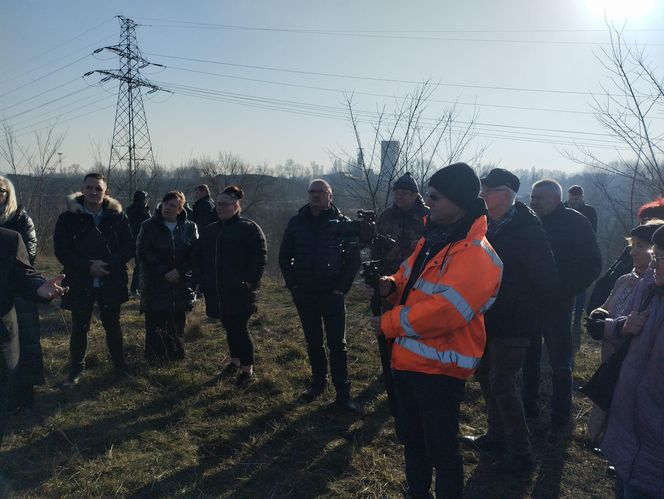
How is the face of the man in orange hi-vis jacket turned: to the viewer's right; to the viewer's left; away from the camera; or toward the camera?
to the viewer's left

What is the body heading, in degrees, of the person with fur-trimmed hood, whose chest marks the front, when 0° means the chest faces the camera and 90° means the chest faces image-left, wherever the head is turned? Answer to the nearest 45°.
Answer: approximately 0°

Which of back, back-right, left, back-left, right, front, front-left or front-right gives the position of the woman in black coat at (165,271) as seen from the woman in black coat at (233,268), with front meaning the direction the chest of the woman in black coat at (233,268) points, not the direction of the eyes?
right

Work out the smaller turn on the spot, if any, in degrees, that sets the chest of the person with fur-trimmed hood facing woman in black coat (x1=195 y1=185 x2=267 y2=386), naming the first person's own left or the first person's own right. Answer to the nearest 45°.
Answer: approximately 90° to the first person's own left

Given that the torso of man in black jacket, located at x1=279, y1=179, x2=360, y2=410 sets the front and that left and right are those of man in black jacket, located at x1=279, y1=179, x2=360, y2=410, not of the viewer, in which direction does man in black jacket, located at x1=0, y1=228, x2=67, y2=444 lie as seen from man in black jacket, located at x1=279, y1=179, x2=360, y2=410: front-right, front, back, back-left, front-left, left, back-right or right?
front-right

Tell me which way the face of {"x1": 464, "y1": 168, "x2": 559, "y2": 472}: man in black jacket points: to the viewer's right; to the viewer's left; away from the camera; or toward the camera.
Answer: to the viewer's left

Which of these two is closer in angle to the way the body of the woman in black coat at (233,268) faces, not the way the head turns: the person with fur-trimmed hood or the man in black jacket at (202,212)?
the person with fur-trimmed hood

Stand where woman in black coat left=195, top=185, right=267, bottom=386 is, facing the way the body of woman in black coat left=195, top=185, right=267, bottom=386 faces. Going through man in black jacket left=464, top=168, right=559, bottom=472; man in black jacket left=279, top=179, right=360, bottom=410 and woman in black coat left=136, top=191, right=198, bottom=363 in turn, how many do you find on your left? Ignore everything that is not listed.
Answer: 2

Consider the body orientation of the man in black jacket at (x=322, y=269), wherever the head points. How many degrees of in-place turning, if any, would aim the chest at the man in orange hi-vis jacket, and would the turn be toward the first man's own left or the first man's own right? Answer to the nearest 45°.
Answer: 0° — they already face them

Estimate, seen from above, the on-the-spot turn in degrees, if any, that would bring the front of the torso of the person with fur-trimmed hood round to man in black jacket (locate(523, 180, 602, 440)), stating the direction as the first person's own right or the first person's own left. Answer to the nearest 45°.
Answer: approximately 45° to the first person's own left

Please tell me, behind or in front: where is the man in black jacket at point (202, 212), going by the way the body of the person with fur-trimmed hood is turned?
behind

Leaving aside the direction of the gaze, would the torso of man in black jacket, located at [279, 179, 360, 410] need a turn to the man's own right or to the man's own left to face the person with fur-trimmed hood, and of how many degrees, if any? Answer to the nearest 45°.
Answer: approximately 90° to the man's own right

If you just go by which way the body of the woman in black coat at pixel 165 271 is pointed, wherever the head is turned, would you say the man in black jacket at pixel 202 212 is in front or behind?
behind

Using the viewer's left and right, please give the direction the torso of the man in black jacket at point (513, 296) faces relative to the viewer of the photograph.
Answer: facing to the left of the viewer
